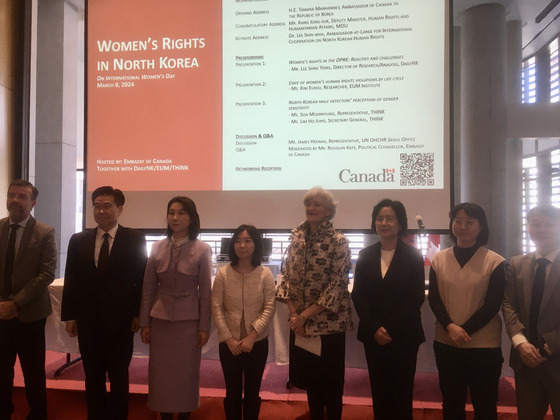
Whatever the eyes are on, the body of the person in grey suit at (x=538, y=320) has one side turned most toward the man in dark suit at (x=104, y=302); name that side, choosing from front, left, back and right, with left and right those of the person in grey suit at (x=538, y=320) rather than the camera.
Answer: right

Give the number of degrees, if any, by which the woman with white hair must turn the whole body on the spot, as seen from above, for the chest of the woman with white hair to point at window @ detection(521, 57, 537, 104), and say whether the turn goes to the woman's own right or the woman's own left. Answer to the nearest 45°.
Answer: approximately 180°

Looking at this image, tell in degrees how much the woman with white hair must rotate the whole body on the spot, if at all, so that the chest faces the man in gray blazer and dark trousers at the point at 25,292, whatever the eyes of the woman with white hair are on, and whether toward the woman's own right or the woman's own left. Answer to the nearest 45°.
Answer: approximately 45° to the woman's own right

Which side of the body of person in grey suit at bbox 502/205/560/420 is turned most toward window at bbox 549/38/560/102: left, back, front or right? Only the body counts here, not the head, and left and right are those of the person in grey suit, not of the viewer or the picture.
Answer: back

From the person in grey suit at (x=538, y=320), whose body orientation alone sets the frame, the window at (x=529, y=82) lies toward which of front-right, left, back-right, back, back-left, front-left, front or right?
back

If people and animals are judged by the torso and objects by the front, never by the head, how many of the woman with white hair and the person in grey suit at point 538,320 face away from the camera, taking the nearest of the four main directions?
0

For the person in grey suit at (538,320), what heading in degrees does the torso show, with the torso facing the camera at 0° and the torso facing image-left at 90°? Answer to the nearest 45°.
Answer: approximately 0°

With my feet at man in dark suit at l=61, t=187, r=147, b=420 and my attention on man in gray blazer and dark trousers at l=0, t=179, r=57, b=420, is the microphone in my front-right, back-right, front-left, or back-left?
back-right
